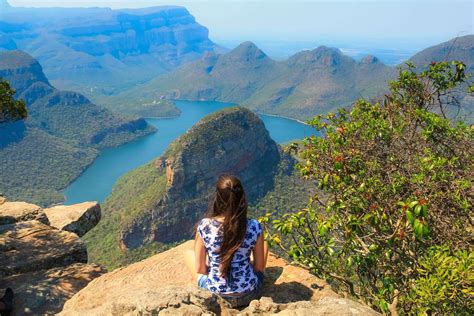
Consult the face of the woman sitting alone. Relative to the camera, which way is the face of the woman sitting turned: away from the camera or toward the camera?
away from the camera

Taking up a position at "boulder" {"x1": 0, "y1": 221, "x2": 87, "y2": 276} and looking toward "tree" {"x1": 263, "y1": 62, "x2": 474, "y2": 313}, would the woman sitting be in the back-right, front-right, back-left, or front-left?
front-right

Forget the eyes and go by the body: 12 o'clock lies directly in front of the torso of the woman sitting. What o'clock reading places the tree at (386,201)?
The tree is roughly at 2 o'clock from the woman sitting.

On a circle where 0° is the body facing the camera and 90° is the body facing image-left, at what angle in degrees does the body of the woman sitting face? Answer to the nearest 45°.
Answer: approximately 180°

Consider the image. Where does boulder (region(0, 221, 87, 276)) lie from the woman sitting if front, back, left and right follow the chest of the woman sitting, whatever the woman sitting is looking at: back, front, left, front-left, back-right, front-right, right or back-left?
front-left
